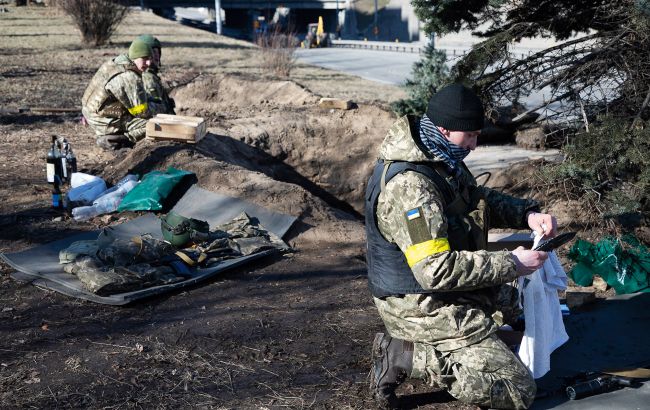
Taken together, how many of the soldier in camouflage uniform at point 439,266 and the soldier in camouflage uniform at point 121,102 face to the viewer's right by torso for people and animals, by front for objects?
2

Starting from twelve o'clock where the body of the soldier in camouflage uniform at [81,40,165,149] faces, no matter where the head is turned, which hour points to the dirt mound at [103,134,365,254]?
The dirt mound is roughly at 2 o'clock from the soldier in camouflage uniform.

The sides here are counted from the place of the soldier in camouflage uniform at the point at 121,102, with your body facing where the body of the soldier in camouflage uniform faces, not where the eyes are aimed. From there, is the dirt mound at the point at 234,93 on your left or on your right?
on your left

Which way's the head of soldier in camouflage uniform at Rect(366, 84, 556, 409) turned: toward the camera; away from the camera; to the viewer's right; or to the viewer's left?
to the viewer's right

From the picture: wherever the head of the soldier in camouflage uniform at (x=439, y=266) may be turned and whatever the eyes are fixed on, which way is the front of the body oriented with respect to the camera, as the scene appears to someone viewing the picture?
to the viewer's right

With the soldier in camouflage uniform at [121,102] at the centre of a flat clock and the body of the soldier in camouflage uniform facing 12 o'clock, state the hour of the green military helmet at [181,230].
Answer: The green military helmet is roughly at 3 o'clock from the soldier in camouflage uniform.

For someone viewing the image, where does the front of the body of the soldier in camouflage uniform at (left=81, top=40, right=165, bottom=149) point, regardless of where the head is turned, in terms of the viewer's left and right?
facing to the right of the viewer

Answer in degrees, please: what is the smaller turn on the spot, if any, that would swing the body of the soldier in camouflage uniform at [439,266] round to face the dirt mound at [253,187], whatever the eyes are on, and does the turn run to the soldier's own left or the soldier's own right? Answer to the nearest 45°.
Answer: approximately 135° to the soldier's own left

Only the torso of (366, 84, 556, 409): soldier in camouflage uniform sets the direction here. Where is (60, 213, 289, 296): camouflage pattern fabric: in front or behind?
behind

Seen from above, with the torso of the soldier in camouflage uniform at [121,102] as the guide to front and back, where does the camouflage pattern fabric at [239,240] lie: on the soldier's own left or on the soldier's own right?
on the soldier's own right

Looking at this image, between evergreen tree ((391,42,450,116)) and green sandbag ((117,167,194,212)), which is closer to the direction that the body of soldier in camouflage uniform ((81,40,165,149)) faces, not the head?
the evergreen tree

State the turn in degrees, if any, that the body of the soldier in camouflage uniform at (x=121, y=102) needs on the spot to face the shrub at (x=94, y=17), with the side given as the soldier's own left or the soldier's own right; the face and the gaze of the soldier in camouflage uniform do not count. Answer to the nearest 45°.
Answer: approximately 90° to the soldier's own left

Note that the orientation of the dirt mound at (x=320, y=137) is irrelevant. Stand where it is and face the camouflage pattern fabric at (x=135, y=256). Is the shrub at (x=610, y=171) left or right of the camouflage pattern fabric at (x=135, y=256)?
left

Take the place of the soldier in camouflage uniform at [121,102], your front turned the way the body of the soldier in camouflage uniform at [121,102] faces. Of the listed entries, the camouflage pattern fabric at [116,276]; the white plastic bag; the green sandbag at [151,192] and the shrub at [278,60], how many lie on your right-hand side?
3
